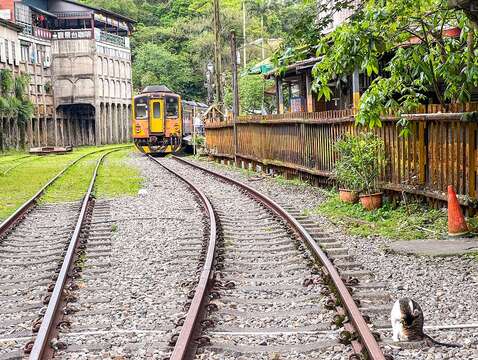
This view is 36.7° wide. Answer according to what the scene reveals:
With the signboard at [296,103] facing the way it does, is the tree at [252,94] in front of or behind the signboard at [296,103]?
behind

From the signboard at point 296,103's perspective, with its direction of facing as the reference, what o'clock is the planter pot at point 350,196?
The planter pot is roughly at 12 o'clock from the signboard.

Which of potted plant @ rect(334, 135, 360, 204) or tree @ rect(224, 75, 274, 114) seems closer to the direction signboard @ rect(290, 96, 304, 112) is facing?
the potted plant

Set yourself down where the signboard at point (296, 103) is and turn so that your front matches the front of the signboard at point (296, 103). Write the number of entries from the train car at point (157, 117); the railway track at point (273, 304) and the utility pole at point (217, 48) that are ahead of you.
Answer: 1

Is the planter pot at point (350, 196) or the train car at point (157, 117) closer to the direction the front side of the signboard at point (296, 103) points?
the planter pot

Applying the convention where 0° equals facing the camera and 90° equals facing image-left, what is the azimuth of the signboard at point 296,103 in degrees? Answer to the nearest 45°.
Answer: approximately 0°

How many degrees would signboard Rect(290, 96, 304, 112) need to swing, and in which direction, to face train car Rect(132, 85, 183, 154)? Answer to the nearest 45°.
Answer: approximately 135° to its right

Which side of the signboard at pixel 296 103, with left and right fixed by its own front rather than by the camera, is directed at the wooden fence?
front

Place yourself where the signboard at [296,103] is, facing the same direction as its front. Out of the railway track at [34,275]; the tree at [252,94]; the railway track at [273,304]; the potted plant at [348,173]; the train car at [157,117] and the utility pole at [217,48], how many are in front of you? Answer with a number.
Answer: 3

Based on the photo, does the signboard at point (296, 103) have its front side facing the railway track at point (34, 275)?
yes

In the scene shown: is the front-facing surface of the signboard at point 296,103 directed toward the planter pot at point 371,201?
yes

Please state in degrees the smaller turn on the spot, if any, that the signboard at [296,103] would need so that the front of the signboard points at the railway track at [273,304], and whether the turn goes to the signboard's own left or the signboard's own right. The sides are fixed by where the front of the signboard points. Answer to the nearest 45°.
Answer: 0° — it already faces it

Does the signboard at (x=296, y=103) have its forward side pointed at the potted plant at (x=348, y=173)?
yes
